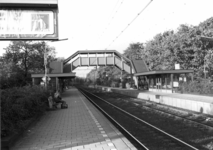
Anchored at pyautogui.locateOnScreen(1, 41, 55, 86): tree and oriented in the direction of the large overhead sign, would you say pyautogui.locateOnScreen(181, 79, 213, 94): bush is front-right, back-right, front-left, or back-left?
front-left

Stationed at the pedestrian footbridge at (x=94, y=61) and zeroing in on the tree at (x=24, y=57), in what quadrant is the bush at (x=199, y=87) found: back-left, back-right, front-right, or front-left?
back-left

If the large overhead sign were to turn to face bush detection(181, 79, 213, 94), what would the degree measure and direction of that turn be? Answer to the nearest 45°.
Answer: approximately 135° to its left

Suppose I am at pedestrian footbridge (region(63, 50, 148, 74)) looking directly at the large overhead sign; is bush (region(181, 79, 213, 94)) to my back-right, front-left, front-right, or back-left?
front-left

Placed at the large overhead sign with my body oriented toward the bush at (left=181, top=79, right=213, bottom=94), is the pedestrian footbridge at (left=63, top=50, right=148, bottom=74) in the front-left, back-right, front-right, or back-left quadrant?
front-left

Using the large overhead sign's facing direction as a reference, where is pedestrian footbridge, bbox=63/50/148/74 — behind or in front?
behind

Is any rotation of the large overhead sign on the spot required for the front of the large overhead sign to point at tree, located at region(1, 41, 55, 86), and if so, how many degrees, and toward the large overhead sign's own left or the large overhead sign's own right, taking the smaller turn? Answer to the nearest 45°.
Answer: approximately 180°

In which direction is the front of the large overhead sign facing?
toward the camera

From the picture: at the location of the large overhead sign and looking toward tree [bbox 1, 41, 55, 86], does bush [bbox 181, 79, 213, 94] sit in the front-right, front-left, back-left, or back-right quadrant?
front-right

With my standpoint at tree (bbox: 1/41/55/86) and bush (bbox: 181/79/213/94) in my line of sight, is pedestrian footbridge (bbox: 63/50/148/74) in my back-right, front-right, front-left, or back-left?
front-left
